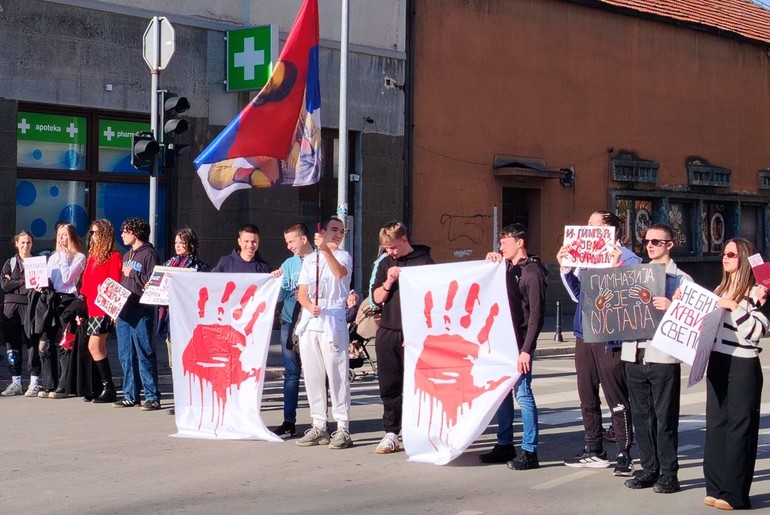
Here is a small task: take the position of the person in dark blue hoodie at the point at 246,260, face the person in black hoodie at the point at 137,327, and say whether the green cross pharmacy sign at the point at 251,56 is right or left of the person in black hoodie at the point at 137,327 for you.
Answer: right

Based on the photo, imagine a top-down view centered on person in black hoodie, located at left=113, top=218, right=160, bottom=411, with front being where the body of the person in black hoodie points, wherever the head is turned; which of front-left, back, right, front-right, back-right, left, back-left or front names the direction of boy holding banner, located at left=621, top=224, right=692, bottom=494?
left

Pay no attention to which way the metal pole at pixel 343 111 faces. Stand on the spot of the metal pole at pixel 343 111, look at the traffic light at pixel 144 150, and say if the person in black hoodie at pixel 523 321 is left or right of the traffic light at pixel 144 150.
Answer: left

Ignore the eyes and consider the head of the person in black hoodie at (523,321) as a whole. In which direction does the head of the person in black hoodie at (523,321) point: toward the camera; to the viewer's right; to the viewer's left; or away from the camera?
to the viewer's left

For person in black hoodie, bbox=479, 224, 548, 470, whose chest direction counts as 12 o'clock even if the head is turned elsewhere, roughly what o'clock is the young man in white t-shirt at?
The young man in white t-shirt is roughly at 2 o'clock from the person in black hoodie.

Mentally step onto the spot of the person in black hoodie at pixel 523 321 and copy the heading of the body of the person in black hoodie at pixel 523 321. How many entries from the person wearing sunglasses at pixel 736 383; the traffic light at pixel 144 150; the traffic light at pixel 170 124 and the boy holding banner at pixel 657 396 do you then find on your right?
2

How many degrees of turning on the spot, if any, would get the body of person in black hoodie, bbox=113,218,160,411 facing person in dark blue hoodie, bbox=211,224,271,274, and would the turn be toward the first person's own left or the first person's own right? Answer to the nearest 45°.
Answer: approximately 90° to the first person's own left

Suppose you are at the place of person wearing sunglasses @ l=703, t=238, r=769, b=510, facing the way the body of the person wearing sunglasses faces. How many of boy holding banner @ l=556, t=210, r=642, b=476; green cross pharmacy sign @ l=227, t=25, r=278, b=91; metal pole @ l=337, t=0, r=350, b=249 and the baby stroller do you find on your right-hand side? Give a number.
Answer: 4

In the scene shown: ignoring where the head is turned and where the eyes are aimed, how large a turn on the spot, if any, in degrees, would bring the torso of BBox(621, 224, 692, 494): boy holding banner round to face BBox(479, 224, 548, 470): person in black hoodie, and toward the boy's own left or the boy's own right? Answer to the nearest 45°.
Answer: approximately 90° to the boy's own right

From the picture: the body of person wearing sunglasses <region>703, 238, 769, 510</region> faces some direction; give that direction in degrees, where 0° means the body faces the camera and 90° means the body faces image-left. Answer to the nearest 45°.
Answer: approximately 45°

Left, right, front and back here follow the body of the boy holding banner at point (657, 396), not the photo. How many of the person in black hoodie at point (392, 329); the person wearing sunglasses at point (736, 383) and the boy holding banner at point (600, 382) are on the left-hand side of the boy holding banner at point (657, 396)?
1

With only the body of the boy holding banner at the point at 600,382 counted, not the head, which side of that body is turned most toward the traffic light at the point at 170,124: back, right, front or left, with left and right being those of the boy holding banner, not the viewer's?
right

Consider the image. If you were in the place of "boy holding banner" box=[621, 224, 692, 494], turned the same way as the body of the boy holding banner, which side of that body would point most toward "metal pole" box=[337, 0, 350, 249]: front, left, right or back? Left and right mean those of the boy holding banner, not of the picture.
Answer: right

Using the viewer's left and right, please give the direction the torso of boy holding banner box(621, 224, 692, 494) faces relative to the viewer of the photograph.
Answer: facing the viewer and to the left of the viewer

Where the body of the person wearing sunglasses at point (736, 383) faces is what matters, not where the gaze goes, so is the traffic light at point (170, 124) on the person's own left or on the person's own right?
on the person's own right

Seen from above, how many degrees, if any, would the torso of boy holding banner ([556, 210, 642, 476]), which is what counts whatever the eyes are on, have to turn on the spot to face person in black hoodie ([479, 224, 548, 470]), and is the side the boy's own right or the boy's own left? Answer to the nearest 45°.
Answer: approximately 45° to the boy's own right
